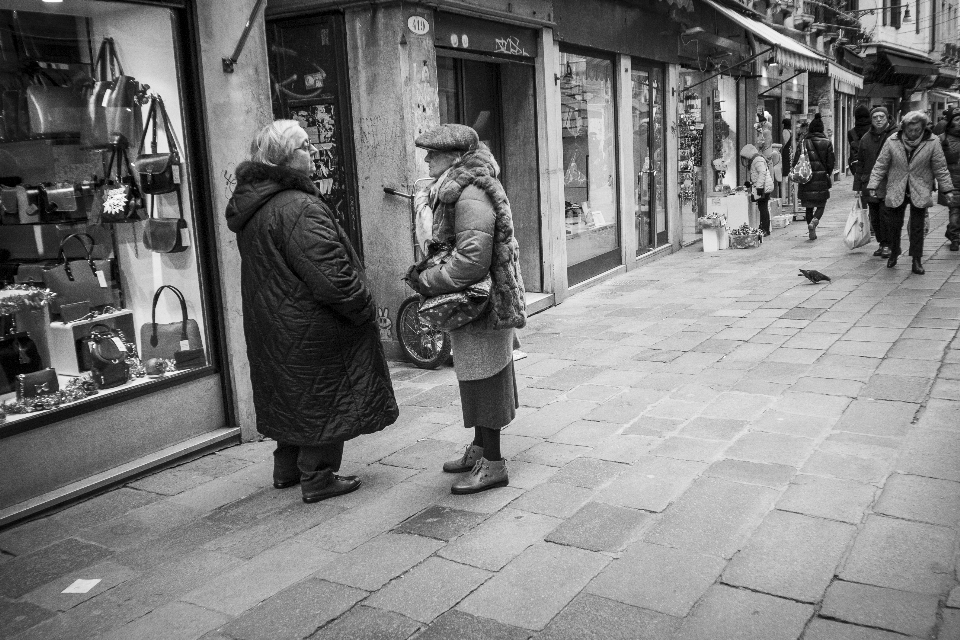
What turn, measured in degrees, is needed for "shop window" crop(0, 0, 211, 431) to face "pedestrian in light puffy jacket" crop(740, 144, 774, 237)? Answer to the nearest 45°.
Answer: approximately 90° to its left

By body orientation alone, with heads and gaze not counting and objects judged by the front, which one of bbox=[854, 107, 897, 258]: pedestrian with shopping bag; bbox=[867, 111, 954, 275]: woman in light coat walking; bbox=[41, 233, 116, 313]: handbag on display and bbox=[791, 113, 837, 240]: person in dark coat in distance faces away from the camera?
the person in dark coat in distance

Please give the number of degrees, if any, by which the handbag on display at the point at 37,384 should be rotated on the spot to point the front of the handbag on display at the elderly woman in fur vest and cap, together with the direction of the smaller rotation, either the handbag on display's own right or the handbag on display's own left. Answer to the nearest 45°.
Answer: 0° — it already faces them

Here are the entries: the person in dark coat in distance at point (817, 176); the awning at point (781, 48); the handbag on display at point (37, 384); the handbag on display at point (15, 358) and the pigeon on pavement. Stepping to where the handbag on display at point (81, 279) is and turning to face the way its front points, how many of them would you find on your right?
2

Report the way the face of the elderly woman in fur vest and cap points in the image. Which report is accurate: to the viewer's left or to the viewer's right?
to the viewer's left

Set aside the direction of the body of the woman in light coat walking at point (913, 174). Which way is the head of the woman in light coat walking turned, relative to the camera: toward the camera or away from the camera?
toward the camera

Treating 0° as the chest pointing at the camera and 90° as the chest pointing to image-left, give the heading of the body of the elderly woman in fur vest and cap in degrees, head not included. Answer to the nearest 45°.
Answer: approximately 90°

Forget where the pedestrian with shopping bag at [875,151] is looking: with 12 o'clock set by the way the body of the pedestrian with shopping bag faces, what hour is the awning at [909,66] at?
The awning is roughly at 6 o'clock from the pedestrian with shopping bag.

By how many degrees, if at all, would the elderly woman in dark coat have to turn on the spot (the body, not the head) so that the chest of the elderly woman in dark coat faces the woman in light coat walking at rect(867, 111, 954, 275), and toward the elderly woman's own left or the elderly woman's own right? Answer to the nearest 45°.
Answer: approximately 45° to the elderly woman's own left

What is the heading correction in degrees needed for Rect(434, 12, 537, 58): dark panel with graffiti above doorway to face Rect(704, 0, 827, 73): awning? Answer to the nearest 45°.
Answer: approximately 90° to its left

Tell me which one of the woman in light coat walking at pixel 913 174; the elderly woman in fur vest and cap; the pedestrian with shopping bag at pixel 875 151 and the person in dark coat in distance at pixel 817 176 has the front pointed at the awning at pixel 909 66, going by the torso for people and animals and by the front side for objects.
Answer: the person in dark coat in distance

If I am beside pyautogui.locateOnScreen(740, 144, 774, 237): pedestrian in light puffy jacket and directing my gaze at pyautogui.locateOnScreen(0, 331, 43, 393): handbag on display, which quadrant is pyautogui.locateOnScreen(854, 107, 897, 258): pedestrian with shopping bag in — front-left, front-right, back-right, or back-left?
front-left

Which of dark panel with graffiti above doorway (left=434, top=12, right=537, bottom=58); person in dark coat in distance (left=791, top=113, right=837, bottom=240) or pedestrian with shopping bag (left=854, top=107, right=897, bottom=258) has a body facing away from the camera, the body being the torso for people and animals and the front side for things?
the person in dark coat in distance

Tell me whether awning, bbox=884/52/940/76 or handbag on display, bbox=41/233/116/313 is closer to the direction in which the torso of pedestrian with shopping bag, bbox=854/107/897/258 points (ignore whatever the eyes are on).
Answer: the handbag on display

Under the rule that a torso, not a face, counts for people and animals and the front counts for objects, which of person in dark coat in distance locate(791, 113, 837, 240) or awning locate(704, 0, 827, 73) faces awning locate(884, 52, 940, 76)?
the person in dark coat in distance

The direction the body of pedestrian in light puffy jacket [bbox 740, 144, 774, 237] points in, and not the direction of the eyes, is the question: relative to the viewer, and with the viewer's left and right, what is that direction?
facing to the left of the viewer

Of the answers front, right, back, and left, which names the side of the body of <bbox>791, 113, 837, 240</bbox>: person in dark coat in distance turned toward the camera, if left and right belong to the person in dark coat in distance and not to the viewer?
back

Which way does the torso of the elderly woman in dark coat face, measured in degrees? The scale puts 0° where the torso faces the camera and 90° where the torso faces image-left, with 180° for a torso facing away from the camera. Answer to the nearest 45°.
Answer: approximately 270°

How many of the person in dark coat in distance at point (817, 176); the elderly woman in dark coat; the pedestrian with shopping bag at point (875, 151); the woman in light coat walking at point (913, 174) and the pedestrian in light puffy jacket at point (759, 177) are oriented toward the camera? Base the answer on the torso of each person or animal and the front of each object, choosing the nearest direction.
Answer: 2

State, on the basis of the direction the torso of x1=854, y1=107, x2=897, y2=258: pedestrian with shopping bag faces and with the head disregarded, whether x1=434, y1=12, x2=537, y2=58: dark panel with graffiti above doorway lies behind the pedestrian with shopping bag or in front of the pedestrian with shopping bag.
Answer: in front

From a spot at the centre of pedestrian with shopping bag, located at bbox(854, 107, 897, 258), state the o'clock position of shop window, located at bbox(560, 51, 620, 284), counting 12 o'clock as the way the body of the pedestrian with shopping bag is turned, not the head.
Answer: The shop window is roughly at 2 o'clock from the pedestrian with shopping bag.

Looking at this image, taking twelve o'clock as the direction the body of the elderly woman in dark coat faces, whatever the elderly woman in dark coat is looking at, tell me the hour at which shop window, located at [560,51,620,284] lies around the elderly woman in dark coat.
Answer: The shop window is roughly at 10 o'clock from the elderly woman in dark coat.

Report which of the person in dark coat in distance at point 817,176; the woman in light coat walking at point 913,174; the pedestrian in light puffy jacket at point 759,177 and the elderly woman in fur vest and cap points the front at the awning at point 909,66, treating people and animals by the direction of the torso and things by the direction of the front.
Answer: the person in dark coat in distance
